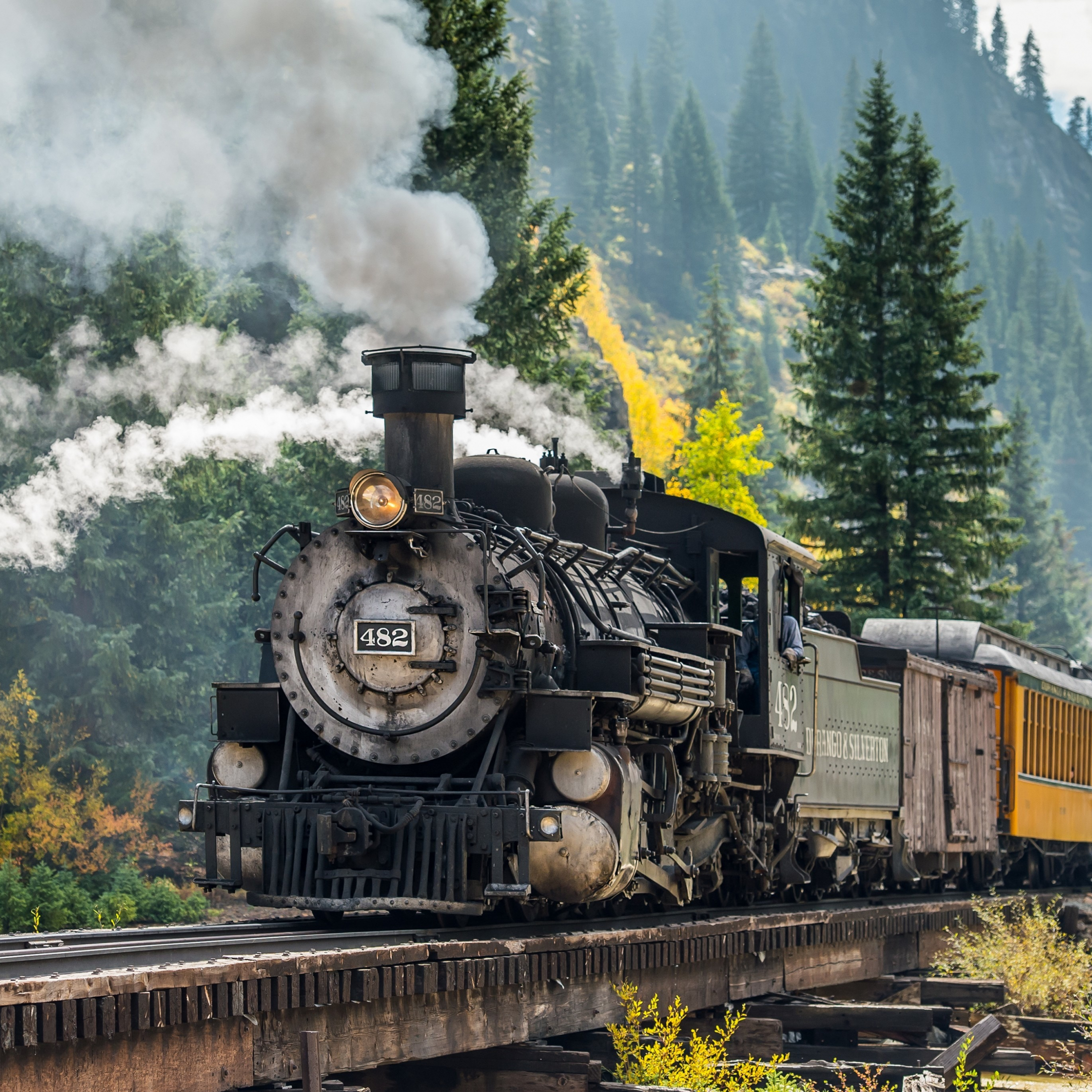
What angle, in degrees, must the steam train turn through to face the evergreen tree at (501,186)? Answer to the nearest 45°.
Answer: approximately 135° to its right

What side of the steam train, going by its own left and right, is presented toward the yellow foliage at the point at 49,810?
right

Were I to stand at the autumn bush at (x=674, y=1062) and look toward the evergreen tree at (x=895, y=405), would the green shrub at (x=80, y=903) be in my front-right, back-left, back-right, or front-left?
front-left

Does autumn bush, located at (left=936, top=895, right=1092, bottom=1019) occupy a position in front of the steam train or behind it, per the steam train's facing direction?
behind

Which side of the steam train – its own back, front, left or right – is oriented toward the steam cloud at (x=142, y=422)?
right

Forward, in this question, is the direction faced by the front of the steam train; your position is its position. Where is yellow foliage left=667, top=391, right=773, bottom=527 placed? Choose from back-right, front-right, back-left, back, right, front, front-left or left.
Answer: back-right

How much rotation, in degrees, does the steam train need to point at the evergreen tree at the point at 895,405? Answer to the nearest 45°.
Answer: approximately 135° to its right

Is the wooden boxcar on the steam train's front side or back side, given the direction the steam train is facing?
on the back side

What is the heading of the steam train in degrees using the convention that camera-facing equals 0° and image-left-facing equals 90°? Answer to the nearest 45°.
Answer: approximately 45°

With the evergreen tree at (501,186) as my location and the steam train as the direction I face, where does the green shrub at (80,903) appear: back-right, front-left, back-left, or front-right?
front-right

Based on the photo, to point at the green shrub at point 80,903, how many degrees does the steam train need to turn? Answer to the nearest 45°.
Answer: approximately 90° to its right

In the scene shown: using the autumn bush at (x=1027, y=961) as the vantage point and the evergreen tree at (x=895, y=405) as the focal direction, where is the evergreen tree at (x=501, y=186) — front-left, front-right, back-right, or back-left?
front-left
